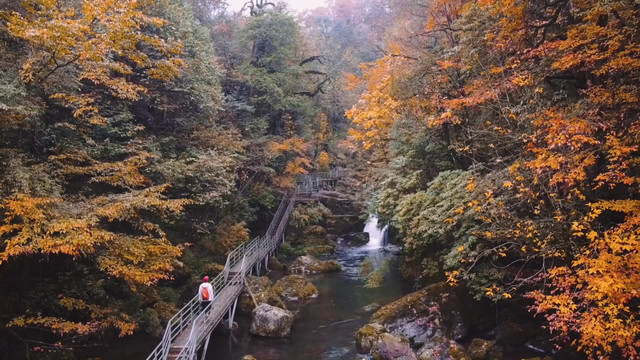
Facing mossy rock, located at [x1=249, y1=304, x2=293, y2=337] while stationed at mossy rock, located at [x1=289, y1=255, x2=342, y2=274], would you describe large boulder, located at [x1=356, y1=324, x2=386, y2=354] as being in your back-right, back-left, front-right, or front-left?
front-left

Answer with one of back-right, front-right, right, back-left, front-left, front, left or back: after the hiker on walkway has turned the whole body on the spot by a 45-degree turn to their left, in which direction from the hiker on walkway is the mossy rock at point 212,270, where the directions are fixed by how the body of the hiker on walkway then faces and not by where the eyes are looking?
front-right

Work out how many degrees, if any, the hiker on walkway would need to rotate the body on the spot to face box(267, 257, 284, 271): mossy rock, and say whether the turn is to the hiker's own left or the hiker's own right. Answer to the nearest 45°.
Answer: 0° — they already face it

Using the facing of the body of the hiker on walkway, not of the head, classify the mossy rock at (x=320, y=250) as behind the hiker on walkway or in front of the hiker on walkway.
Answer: in front

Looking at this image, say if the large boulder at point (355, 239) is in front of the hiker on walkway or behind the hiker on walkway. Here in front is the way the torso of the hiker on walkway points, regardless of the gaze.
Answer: in front

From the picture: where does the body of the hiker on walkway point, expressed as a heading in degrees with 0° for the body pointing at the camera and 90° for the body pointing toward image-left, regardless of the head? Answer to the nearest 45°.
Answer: approximately 180°

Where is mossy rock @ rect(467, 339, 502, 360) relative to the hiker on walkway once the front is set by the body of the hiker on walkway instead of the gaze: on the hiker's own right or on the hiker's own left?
on the hiker's own right

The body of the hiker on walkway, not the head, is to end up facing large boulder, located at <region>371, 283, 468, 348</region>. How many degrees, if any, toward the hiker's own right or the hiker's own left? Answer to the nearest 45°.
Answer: approximately 90° to the hiker's own right

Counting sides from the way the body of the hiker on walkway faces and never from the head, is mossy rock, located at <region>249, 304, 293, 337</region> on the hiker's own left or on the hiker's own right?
on the hiker's own right
